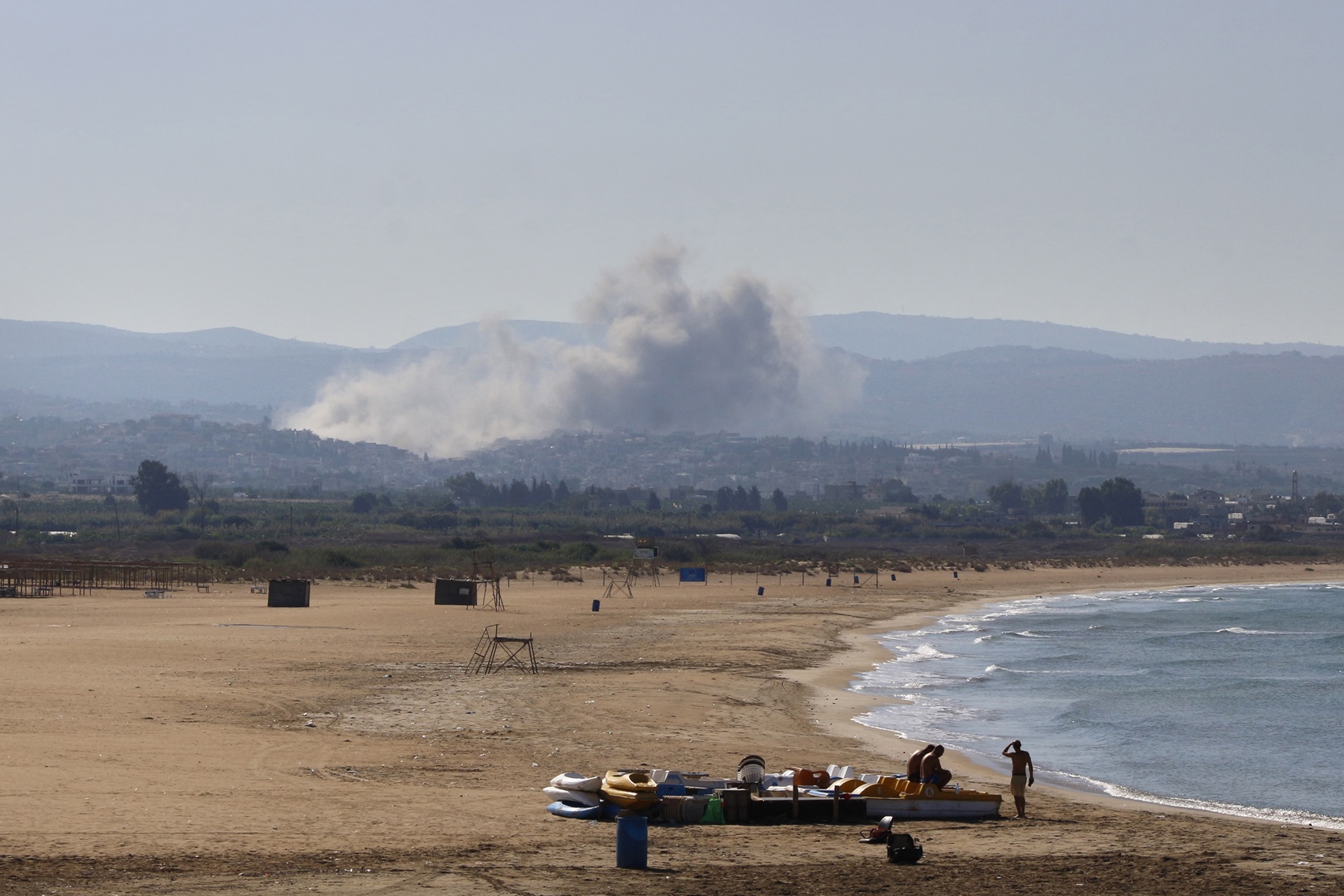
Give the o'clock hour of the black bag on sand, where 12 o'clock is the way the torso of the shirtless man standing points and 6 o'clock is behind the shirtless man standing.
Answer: The black bag on sand is roughly at 8 o'clock from the shirtless man standing.

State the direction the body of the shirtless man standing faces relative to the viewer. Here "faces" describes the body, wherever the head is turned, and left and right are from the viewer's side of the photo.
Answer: facing away from the viewer and to the left of the viewer
